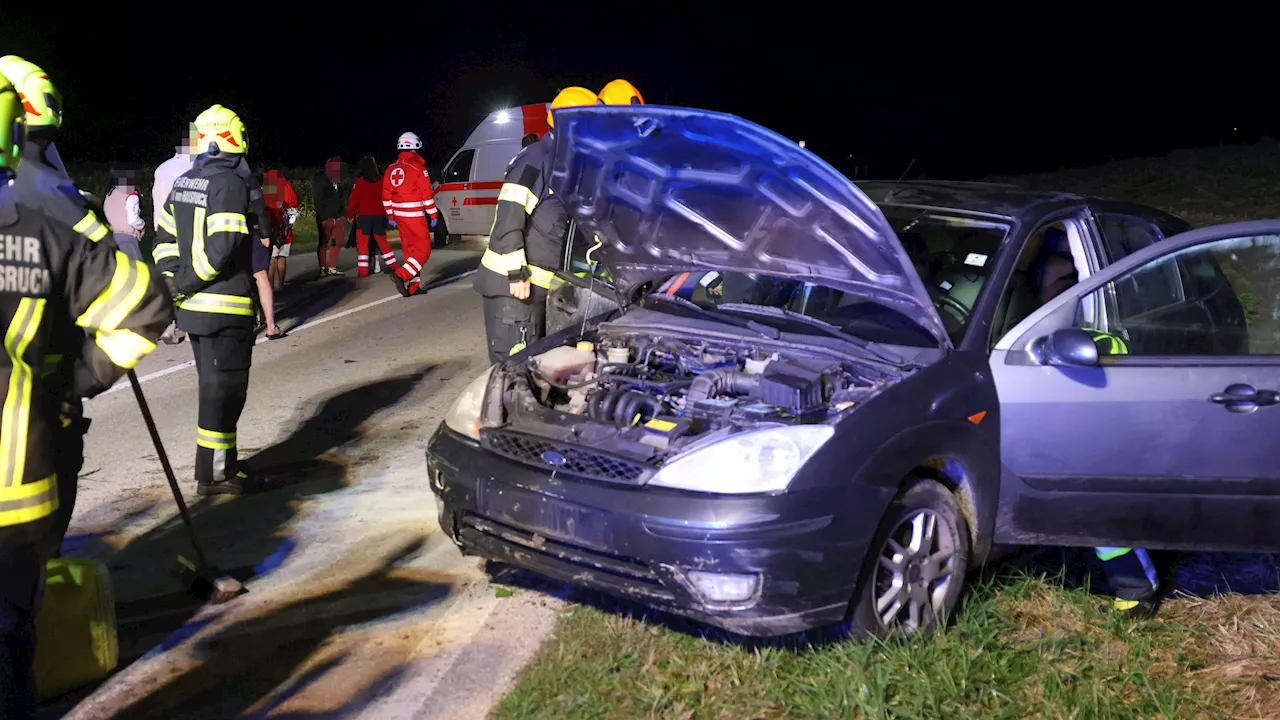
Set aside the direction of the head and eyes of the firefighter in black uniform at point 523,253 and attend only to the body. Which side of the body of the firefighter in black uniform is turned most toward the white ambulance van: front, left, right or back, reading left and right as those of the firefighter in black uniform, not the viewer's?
left

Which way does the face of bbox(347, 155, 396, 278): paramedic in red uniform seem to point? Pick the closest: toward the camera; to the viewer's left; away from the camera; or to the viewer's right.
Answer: away from the camera

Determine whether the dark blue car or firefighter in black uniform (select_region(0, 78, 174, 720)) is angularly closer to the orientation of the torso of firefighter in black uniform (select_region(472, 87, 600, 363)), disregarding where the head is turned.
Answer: the dark blue car

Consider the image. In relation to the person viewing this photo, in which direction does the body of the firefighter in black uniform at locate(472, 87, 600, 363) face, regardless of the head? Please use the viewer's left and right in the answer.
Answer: facing to the right of the viewer

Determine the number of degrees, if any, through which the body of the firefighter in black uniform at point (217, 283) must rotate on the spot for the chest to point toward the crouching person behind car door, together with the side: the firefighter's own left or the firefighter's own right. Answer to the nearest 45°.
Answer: approximately 90° to the firefighter's own right

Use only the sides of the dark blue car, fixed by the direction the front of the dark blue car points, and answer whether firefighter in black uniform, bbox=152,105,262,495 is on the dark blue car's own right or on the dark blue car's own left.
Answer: on the dark blue car's own right

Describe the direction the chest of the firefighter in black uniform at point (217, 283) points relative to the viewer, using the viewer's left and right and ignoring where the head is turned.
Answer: facing away from the viewer and to the right of the viewer
